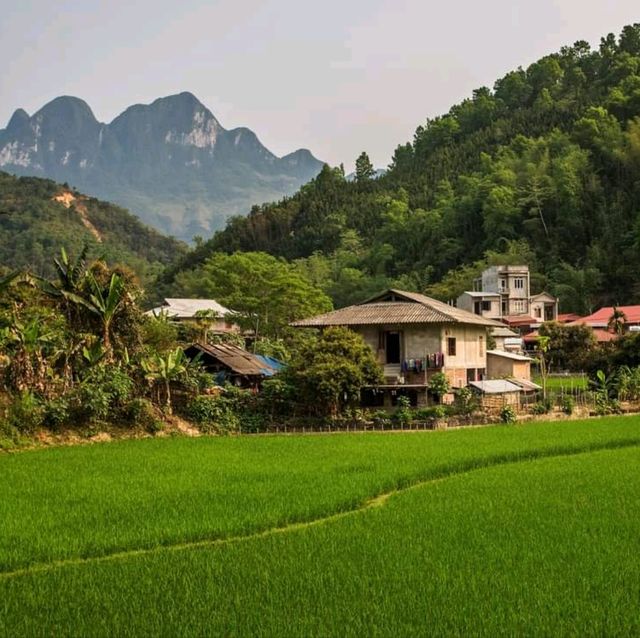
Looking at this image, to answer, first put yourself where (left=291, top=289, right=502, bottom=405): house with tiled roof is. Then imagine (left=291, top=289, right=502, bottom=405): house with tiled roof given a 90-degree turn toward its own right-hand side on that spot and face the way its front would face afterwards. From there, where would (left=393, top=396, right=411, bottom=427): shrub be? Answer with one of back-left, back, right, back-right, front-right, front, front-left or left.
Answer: back-left

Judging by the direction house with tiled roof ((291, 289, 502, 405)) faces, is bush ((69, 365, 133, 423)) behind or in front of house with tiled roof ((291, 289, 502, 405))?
in front

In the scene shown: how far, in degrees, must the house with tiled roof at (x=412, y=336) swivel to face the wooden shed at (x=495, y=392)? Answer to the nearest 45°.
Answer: approximately 135° to its left

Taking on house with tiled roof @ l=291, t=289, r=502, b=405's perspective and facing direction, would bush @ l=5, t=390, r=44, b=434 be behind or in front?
in front

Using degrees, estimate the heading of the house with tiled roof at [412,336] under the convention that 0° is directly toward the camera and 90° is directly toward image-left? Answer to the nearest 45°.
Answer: approximately 45°

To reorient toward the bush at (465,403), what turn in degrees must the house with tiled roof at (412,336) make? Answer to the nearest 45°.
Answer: approximately 90° to its left

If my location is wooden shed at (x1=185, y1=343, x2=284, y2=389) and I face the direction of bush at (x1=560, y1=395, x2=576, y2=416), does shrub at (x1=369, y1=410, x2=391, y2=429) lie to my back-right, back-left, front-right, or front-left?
front-right
